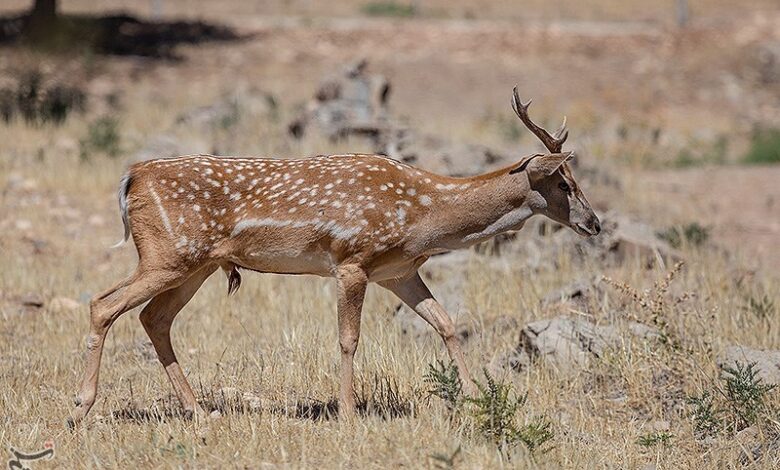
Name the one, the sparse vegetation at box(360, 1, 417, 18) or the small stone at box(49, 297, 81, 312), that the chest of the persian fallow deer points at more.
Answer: the sparse vegetation

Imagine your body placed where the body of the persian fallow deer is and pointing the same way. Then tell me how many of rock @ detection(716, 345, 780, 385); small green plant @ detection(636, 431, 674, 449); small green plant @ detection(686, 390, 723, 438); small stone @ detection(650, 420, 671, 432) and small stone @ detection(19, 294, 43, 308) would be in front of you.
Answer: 4

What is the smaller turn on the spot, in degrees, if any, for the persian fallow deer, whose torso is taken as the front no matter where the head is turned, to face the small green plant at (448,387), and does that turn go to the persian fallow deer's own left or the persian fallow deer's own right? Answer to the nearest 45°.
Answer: approximately 45° to the persian fallow deer's own right

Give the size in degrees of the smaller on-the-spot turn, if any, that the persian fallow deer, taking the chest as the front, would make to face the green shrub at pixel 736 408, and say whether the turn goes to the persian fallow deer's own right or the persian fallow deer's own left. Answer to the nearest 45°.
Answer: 0° — it already faces it

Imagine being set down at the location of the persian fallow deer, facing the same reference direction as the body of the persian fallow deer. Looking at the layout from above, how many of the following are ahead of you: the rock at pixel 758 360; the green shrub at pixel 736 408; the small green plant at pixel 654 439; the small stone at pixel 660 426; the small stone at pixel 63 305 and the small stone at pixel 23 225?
4

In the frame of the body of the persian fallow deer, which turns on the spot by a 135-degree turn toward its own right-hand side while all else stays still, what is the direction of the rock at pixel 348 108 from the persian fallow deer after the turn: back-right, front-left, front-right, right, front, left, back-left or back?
back-right

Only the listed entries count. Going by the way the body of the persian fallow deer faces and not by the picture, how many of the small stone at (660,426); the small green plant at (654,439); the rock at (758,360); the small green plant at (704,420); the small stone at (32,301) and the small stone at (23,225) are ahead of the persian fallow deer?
4

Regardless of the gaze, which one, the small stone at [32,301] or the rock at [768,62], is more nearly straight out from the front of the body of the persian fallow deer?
the rock

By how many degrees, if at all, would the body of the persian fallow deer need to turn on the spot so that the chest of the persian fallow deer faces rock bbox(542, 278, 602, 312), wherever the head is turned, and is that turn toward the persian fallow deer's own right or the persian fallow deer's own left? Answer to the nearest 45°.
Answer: approximately 45° to the persian fallow deer's own left

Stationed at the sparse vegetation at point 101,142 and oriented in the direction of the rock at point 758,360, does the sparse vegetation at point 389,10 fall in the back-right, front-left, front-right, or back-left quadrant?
back-left

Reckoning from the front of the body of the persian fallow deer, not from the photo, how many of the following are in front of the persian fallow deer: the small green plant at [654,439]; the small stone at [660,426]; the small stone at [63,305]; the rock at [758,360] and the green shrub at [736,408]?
4

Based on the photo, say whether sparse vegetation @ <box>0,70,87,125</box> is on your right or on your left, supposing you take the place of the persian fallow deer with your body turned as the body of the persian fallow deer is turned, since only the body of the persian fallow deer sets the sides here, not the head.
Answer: on your left

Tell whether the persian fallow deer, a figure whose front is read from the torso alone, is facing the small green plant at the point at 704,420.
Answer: yes

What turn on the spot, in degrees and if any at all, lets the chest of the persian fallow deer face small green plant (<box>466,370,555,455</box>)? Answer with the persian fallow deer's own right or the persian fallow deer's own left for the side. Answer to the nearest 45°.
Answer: approximately 45° to the persian fallow deer's own right

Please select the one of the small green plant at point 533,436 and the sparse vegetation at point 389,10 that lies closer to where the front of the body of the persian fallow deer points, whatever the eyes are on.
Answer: the small green plant

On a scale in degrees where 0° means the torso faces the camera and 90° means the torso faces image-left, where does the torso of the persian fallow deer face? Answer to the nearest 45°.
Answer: approximately 270°

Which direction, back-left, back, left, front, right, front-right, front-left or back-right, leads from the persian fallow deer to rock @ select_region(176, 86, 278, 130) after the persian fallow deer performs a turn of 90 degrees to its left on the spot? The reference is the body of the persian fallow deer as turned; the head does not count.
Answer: front

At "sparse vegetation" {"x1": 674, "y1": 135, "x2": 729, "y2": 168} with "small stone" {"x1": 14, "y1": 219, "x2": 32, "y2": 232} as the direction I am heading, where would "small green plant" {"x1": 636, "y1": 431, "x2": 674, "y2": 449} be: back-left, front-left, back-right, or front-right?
front-left
